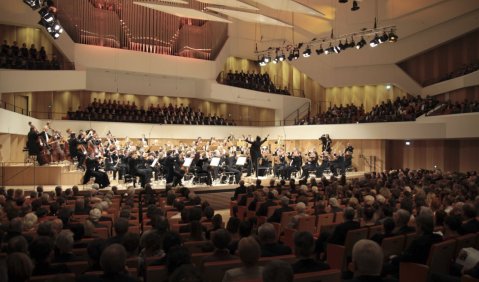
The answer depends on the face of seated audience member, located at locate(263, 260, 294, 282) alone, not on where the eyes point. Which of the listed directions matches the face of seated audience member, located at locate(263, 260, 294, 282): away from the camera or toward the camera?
away from the camera

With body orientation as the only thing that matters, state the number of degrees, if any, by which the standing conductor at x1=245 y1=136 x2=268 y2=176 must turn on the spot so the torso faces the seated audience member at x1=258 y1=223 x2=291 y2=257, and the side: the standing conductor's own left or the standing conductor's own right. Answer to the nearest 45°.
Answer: approximately 180°

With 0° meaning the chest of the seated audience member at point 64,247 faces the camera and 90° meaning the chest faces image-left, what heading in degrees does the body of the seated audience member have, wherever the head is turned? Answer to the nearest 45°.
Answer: approximately 180°

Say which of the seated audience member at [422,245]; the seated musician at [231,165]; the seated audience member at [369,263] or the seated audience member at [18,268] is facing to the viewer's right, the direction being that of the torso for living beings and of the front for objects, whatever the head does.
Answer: the seated musician

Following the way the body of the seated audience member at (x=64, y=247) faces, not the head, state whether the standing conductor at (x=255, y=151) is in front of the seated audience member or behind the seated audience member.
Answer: in front

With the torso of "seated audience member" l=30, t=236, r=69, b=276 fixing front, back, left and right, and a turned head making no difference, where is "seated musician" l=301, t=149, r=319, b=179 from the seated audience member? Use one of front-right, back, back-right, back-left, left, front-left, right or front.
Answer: front-right

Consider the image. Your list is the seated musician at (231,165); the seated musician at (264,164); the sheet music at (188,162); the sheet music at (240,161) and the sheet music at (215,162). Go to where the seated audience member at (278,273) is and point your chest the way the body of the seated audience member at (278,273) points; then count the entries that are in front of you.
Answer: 5

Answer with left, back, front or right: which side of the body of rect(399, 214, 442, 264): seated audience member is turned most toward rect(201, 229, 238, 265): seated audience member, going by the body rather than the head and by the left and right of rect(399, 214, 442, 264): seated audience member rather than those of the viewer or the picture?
left

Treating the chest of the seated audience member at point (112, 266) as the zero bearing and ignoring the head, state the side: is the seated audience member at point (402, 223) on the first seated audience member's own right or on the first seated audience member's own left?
on the first seated audience member's own right

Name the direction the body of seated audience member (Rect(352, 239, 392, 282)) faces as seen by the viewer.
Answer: away from the camera

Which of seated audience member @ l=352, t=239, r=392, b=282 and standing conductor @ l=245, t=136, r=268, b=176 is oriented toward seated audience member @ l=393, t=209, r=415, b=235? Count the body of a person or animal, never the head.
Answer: seated audience member @ l=352, t=239, r=392, b=282

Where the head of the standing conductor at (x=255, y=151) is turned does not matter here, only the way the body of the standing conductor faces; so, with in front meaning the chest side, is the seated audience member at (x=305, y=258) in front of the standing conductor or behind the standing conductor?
behind

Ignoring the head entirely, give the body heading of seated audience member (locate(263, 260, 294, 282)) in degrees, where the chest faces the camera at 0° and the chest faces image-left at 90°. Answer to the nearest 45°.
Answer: approximately 180°

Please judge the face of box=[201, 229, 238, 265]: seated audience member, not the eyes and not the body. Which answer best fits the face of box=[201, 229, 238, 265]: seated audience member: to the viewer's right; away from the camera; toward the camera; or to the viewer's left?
away from the camera

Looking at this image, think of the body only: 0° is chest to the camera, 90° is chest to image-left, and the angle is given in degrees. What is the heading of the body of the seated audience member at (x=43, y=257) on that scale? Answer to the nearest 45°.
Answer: approximately 180°

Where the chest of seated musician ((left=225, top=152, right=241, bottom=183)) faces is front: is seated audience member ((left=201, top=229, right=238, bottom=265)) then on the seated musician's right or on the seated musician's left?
on the seated musician's right
